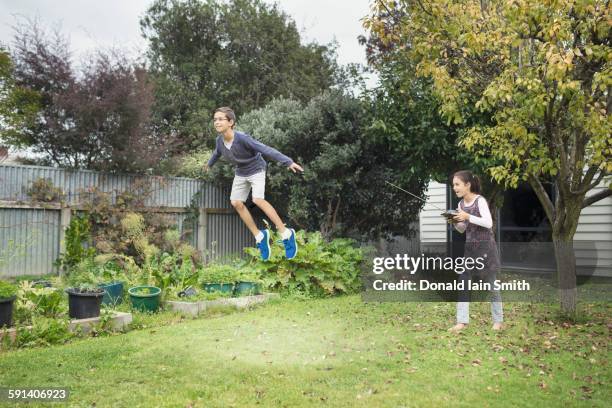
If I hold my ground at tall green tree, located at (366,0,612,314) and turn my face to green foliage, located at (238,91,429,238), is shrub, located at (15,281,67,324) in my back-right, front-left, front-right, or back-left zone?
front-left

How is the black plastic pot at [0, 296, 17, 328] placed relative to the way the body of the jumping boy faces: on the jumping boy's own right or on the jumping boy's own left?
on the jumping boy's own right

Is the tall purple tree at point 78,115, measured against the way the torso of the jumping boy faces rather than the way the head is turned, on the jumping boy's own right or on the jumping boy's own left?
on the jumping boy's own right

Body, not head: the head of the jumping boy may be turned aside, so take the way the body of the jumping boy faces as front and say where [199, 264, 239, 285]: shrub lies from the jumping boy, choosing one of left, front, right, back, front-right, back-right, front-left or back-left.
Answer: back-right
